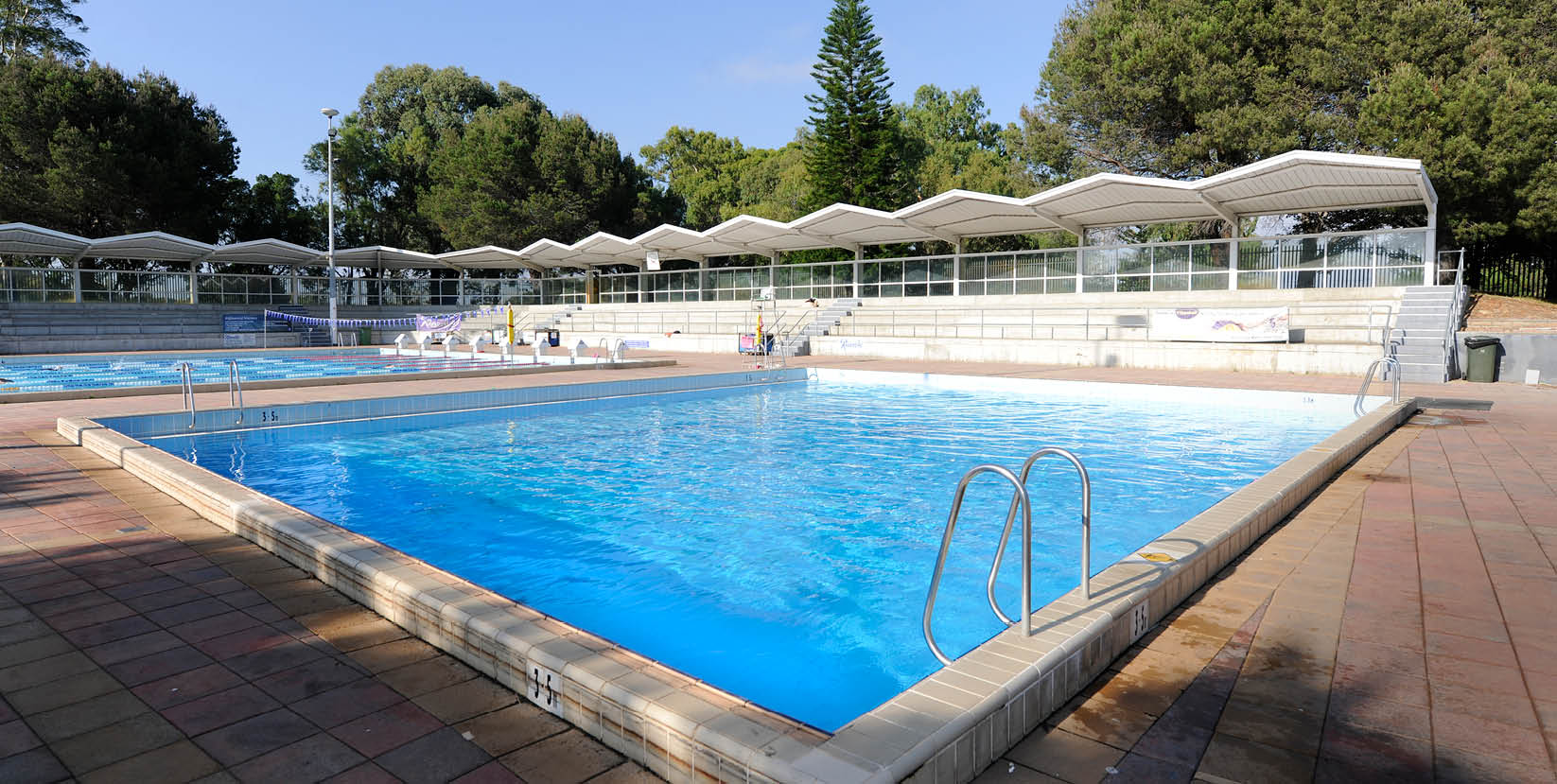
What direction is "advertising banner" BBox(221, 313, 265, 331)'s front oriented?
toward the camera

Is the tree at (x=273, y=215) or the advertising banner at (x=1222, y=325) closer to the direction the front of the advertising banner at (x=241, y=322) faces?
the advertising banner

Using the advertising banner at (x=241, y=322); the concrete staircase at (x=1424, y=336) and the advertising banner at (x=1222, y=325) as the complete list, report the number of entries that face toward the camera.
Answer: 3

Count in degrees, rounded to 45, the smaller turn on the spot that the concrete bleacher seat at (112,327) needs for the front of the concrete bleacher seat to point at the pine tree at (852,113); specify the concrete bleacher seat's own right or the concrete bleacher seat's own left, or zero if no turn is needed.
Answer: approximately 90° to the concrete bleacher seat's own left

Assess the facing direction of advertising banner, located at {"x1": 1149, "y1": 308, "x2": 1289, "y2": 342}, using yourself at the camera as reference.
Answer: facing the viewer

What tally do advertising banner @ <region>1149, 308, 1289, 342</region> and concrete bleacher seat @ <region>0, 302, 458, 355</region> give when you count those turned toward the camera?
2

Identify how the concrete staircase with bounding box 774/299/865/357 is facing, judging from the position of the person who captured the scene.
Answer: facing the viewer and to the left of the viewer
